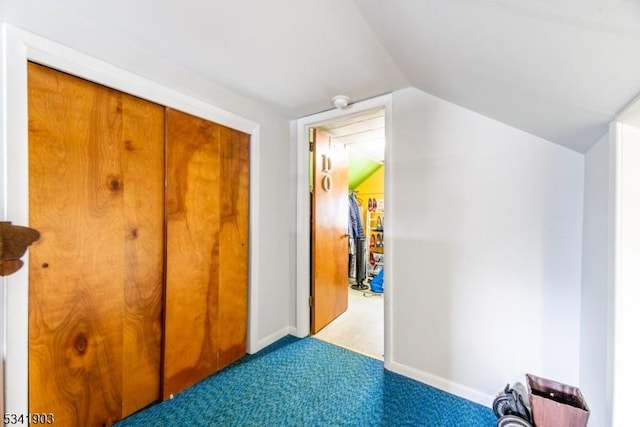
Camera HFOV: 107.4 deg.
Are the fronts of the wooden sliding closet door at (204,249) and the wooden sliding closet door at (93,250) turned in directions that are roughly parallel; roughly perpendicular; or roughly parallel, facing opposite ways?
roughly parallel

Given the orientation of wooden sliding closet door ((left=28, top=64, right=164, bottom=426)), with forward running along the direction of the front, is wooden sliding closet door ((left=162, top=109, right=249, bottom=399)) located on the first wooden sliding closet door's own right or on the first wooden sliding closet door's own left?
on the first wooden sliding closet door's own left

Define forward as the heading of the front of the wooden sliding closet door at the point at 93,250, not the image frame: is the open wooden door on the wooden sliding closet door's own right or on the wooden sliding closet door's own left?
on the wooden sliding closet door's own left

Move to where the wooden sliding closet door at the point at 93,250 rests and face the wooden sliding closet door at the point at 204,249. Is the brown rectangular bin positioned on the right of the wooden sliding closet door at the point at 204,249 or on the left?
right

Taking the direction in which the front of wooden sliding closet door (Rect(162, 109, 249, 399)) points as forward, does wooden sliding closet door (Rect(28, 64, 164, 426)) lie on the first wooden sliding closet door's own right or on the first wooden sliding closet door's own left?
on the first wooden sliding closet door's own right

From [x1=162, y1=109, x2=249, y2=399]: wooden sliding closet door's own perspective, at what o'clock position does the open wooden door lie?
The open wooden door is roughly at 10 o'clock from the wooden sliding closet door.

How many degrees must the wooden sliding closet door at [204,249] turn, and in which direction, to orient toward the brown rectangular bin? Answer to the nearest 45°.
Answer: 0° — it already faces it

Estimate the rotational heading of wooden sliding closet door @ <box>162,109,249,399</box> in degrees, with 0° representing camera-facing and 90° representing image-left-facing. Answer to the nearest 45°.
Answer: approximately 315°

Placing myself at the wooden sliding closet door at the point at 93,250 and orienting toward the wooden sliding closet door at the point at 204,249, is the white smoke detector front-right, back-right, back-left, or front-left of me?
front-right

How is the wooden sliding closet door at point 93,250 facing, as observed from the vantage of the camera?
facing the viewer and to the right of the viewer

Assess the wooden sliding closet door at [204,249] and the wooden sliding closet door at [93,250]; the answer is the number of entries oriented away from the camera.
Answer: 0

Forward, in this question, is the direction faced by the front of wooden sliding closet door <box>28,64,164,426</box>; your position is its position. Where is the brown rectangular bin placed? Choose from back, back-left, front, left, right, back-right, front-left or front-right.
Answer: front
